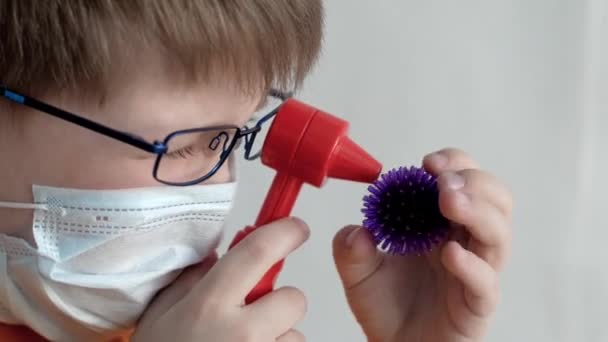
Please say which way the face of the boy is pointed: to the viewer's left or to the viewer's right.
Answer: to the viewer's right

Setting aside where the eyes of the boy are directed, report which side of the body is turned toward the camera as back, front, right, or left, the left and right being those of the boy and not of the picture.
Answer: right
